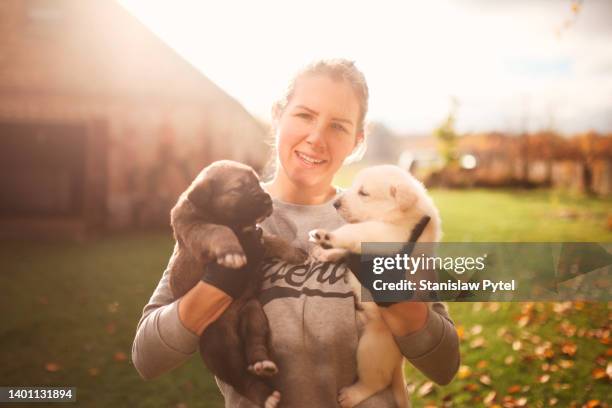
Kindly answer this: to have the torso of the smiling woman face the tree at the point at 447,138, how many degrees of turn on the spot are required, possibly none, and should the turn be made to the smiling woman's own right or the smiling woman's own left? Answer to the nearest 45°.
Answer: approximately 180°

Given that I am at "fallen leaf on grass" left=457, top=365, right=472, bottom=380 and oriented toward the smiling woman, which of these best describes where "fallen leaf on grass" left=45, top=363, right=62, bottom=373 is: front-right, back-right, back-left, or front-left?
front-right

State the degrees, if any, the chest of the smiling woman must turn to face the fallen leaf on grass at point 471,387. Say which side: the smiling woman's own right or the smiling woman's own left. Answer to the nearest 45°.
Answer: approximately 135° to the smiling woman's own left

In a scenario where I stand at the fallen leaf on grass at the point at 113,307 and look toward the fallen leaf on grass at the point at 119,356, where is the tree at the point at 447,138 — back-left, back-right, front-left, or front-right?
back-left

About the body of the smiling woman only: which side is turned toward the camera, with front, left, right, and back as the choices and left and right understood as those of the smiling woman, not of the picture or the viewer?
front

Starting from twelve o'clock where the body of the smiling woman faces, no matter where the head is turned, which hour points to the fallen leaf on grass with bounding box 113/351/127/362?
The fallen leaf on grass is roughly at 5 o'clock from the smiling woman.

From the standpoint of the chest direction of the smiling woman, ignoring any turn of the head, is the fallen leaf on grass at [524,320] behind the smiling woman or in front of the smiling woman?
behind

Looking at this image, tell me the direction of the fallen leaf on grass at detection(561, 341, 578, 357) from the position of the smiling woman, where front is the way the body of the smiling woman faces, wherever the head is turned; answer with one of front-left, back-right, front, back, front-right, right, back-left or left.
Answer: back-left

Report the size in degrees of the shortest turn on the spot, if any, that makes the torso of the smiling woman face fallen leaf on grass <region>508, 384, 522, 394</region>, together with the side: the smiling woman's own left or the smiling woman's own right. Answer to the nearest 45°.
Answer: approximately 135° to the smiling woman's own left

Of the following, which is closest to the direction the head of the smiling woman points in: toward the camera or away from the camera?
toward the camera
